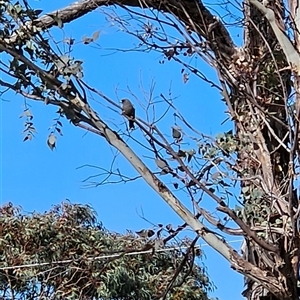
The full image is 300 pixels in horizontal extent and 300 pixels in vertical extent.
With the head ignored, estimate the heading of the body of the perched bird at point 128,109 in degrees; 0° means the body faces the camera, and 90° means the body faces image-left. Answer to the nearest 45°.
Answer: approximately 90°
